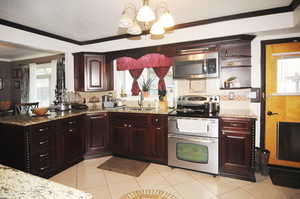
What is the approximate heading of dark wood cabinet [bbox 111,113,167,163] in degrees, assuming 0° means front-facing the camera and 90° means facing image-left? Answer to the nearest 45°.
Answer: approximately 45°

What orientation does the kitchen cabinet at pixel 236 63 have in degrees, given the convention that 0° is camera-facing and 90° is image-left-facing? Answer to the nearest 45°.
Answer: approximately 45°

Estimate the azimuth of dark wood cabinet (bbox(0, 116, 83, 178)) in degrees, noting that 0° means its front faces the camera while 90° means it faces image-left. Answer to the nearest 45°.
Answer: approximately 315°

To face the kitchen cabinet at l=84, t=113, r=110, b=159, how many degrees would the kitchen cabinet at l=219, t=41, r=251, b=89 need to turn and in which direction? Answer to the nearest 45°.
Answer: approximately 45° to its right

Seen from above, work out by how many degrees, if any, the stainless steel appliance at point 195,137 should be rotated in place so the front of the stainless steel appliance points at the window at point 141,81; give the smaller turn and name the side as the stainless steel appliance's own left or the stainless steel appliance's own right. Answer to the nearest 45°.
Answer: approximately 90° to the stainless steel appliance's own right
